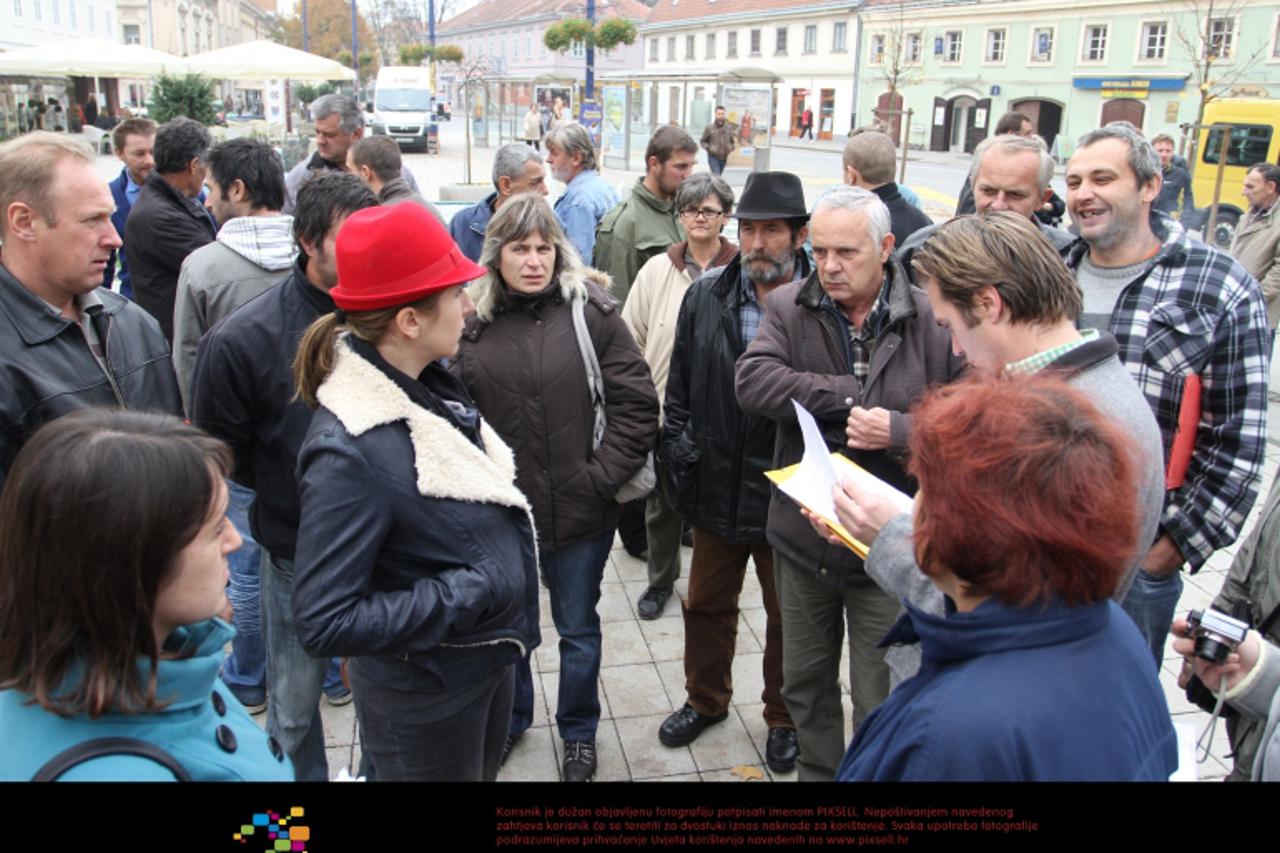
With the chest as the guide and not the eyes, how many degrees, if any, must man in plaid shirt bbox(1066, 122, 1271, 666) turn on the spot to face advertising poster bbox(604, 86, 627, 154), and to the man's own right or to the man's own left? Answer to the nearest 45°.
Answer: approximately 90° to the man's own right

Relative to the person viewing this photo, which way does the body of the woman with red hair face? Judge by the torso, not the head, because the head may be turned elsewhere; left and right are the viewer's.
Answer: facing away from the viewer and to the left of the viewer

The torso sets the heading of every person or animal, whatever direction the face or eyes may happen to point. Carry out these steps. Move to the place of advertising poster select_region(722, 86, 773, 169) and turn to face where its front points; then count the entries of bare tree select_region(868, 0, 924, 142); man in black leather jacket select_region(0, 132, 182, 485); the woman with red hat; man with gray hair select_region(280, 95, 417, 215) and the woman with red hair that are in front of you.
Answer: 4

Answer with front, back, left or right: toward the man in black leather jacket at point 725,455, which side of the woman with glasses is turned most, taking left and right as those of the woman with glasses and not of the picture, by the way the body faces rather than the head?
front

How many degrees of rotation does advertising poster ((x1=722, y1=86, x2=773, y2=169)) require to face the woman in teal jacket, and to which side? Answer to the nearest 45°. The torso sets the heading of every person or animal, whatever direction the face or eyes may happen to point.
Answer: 0° — it already faces them

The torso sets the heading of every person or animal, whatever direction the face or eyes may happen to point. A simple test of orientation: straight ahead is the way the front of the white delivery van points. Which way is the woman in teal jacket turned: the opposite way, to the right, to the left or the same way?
to the left

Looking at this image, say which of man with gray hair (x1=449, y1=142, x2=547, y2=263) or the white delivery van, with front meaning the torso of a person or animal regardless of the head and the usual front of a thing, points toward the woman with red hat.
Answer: the white delivery van

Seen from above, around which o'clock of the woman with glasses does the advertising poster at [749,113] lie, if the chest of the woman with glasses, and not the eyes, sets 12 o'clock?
The advertising poster is roughly at 6 o'clock from the woman with glasses.

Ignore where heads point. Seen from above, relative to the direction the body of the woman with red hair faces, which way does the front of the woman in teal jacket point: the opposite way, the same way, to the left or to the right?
to the right

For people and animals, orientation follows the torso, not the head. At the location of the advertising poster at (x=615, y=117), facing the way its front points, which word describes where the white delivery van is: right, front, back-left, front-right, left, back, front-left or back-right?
back-right
